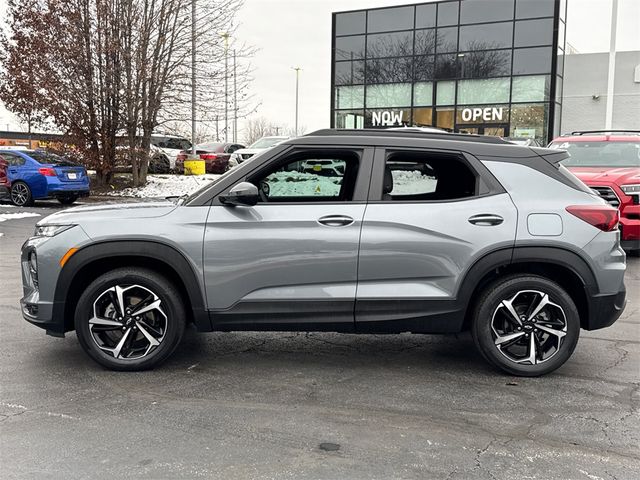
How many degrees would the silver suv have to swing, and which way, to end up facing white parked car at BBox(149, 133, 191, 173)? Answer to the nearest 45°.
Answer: approximately 90° to its right

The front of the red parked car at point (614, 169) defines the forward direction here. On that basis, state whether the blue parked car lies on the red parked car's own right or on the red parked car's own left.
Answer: on the red parked car's own right

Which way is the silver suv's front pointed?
to the viewer's left

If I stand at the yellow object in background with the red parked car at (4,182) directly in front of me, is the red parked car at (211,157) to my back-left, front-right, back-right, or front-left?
back-right

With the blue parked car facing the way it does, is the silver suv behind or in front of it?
behind

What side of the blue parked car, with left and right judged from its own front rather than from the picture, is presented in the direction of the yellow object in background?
right

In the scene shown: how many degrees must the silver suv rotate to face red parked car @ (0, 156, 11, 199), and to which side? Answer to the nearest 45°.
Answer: approximately 45° to its right

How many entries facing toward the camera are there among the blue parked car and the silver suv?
0

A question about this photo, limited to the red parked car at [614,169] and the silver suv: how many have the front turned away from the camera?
0

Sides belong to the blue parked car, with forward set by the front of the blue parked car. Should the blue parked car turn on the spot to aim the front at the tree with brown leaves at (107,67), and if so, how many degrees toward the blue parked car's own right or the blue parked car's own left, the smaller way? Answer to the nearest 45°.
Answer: approximately 90° to the blue parked car's own right

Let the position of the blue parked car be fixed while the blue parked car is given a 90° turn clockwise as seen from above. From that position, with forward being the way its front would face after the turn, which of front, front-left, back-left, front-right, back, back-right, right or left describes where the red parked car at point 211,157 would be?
front

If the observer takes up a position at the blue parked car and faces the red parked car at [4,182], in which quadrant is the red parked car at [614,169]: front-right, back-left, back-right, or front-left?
back-left

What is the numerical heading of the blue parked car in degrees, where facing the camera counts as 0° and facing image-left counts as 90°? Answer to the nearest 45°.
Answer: approximately 135°
